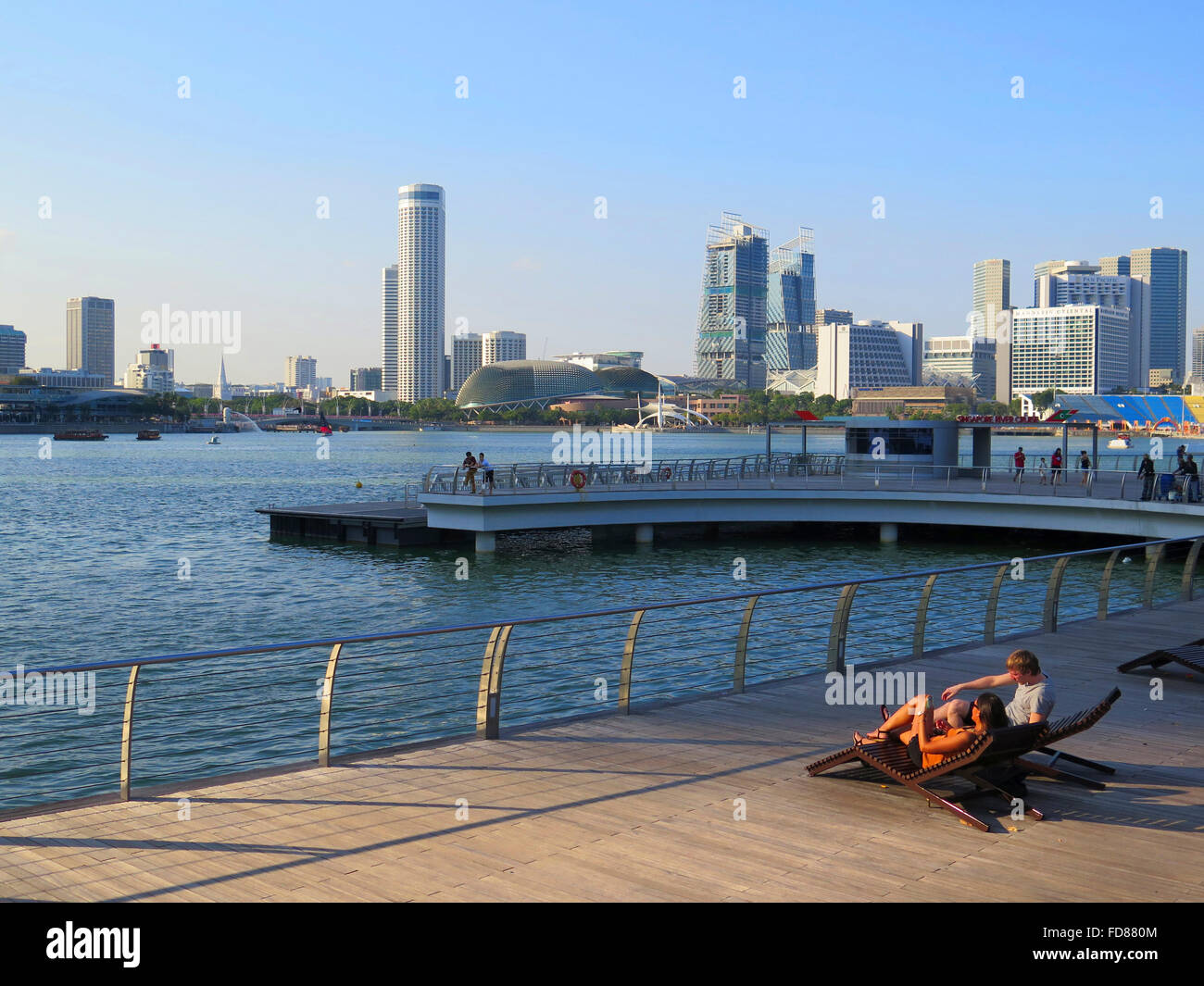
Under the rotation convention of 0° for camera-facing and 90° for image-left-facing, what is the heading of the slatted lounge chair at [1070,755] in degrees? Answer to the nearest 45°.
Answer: approximately 135°

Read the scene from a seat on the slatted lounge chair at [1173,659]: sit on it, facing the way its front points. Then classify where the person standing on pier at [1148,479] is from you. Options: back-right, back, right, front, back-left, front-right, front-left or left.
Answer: front-right

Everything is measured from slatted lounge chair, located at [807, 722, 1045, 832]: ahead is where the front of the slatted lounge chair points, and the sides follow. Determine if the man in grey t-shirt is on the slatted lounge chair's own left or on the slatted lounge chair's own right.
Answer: on the slatted lounge chair's own right

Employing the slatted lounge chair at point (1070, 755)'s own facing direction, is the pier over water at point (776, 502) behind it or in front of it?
in front

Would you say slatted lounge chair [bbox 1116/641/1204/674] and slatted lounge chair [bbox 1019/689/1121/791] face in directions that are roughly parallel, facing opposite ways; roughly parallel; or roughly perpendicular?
roughly parallel

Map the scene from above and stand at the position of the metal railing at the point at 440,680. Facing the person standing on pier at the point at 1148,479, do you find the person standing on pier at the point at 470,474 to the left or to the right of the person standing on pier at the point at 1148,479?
left

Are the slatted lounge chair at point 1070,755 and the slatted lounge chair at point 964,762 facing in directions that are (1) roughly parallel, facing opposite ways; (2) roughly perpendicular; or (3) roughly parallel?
roughly parallel

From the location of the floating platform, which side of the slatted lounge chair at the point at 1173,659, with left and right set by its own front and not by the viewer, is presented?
front

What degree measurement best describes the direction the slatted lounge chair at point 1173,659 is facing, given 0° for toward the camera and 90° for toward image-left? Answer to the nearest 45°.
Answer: approximately 135°

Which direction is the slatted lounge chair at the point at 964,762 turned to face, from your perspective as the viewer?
facing away from the viewer and to the left of the viewer

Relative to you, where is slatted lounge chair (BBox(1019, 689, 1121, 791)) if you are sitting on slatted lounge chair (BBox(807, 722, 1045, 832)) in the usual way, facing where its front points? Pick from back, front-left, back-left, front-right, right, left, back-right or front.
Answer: right

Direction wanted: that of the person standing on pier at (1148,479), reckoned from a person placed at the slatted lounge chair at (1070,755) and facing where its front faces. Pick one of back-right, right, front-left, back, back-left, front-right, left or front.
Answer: front-right
